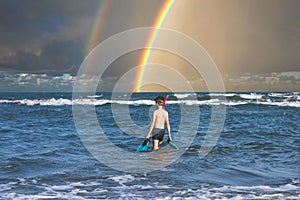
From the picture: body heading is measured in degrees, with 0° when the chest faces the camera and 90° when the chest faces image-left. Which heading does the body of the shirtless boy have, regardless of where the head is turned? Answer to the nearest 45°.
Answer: approximately 180°
